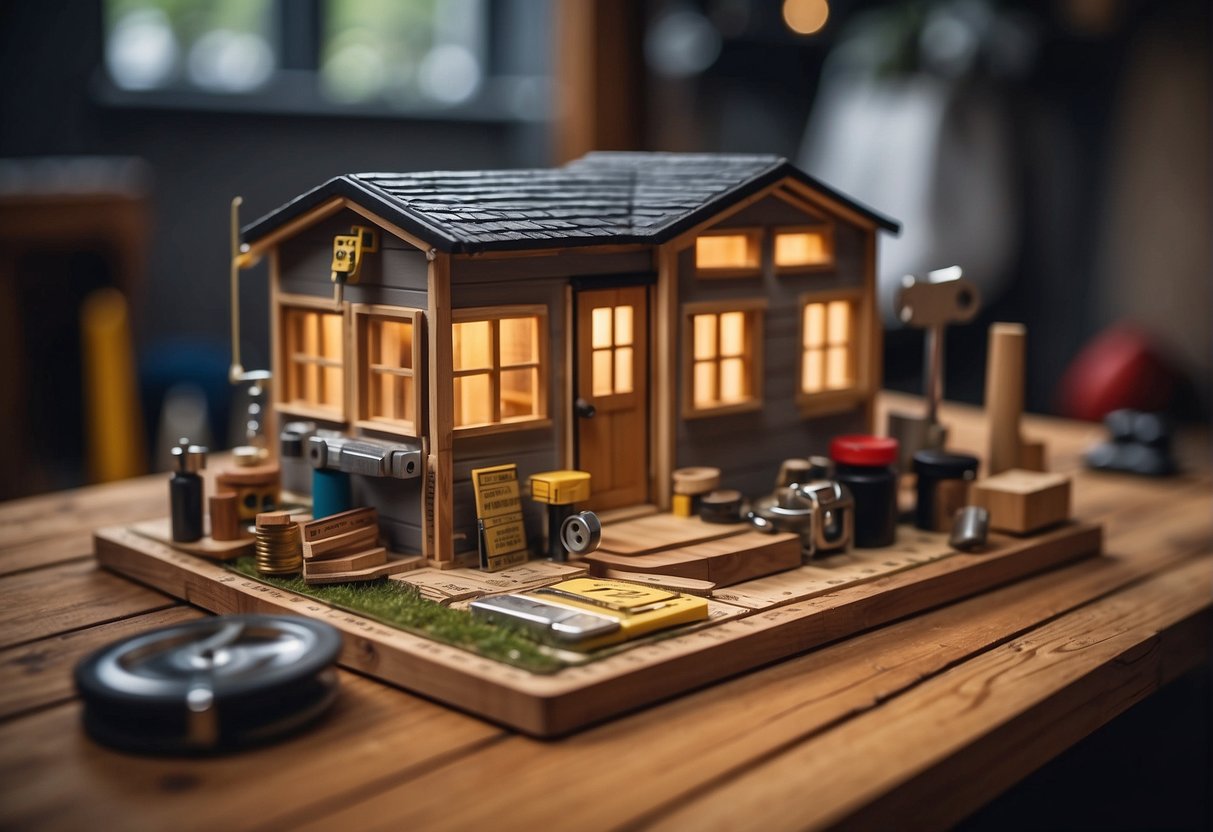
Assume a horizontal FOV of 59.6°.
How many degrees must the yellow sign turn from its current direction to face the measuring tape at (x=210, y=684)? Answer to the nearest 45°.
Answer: approximately 90° to its right

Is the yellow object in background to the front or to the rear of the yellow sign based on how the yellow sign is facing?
to the rear

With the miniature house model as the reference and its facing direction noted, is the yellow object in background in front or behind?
behind

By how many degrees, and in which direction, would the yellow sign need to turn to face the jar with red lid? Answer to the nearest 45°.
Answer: approximately 45° to its left

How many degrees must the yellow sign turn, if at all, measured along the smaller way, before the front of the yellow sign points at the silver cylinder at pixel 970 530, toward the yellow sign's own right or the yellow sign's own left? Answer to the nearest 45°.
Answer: approximately 45° to the yellow sign's own left
